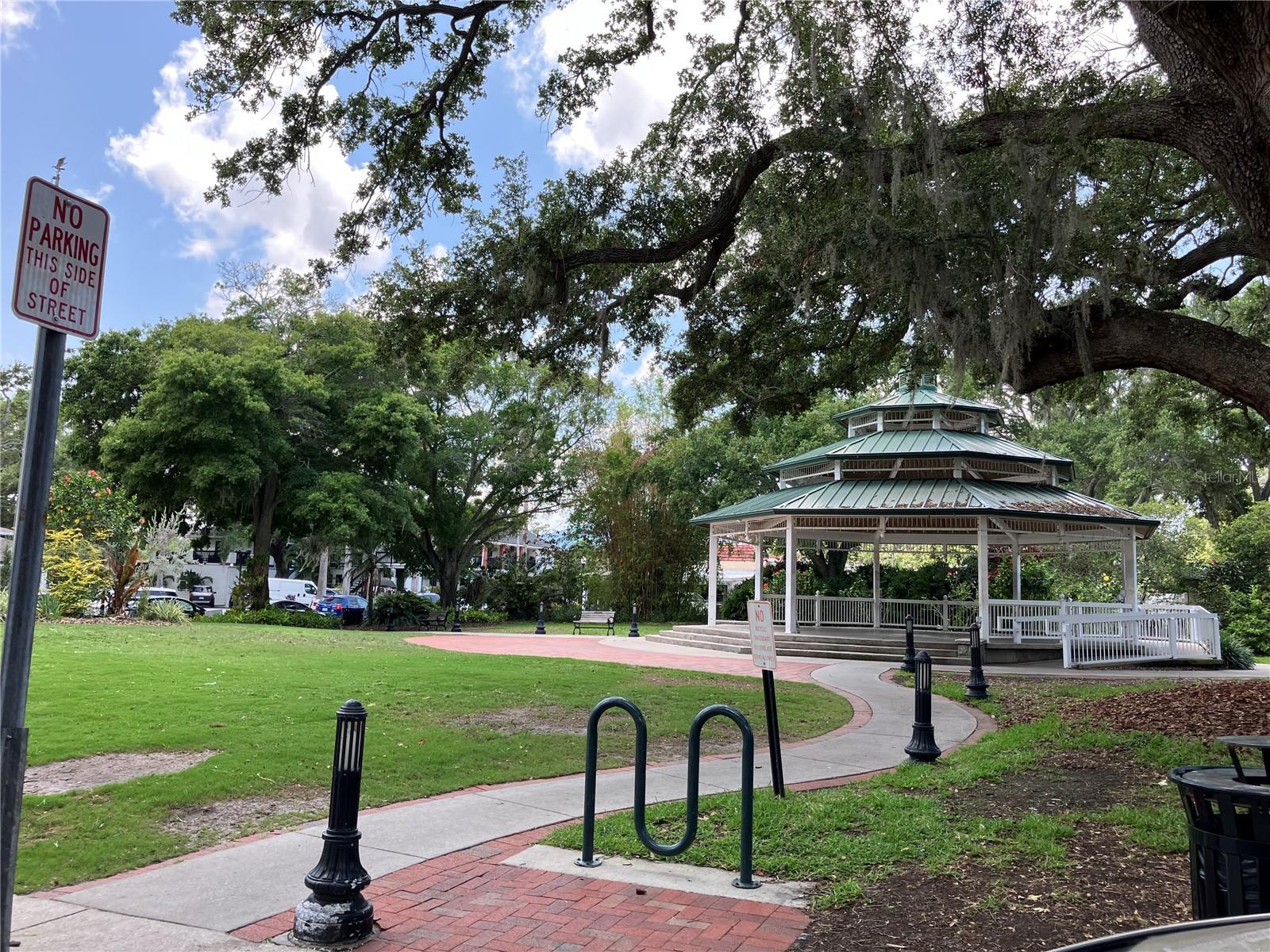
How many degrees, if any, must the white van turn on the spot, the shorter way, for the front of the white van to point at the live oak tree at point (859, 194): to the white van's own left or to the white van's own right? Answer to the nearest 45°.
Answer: approximately 90° to the white van's own right

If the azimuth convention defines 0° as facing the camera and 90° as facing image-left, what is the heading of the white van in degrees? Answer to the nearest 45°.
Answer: approximately 270°

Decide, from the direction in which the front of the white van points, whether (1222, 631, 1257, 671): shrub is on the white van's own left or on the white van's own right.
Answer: on the white van's own right

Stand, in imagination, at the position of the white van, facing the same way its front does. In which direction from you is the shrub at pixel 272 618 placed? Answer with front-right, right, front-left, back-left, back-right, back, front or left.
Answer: right

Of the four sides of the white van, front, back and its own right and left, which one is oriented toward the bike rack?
right

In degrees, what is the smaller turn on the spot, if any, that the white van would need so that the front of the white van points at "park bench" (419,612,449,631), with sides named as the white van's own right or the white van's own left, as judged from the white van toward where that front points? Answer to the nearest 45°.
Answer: approximately 45° to the white van's own right

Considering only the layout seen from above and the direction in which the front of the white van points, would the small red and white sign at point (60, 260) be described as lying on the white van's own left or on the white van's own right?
on the white van's own right

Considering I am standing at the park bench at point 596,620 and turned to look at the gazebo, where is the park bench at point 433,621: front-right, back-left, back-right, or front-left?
back-right
